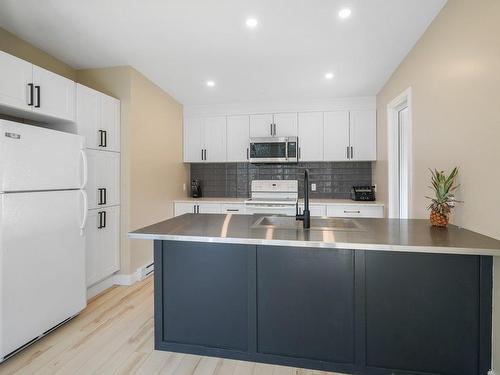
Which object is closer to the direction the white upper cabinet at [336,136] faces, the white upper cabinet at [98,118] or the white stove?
the white upper cabinet

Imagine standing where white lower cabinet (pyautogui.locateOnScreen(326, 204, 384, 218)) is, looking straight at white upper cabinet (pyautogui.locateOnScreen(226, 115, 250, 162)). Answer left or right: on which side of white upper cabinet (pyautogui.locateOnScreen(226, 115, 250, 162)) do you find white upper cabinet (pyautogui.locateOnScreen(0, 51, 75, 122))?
left

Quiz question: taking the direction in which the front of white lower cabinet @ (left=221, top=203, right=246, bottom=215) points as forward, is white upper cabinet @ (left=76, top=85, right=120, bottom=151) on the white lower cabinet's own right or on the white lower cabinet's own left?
on the white lower cabinet's own right

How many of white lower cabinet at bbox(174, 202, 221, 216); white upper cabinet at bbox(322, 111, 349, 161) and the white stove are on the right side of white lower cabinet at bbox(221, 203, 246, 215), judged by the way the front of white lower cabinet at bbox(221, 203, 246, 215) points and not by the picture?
1

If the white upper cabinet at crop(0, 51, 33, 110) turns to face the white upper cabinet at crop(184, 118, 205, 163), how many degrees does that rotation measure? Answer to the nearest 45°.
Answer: approximately 90° to its left

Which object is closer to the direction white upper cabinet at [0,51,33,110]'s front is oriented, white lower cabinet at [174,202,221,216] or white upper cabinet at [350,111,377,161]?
the white upper cabinet

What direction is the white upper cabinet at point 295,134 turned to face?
toward the camera

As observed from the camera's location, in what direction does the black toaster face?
facing the viewer

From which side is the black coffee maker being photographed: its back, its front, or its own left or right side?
front

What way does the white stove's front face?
toward the camera

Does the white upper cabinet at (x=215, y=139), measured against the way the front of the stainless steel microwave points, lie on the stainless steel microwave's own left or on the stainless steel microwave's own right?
on the stainless steel microwave's own right

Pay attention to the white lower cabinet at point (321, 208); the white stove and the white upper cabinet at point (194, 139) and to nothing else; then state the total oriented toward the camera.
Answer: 3

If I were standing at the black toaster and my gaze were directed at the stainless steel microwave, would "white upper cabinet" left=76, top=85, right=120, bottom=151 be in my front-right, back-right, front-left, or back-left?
front-left

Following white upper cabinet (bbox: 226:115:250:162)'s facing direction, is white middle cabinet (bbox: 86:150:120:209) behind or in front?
in front

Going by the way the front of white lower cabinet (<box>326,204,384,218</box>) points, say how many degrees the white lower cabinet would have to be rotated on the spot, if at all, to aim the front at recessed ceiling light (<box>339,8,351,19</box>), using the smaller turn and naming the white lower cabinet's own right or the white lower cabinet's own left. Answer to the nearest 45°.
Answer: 0° — it already faces it

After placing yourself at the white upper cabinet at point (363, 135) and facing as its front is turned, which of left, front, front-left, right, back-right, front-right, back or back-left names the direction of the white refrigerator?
front-right

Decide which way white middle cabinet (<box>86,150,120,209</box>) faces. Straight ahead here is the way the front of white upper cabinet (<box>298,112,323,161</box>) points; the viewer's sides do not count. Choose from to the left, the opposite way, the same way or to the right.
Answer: to the left
